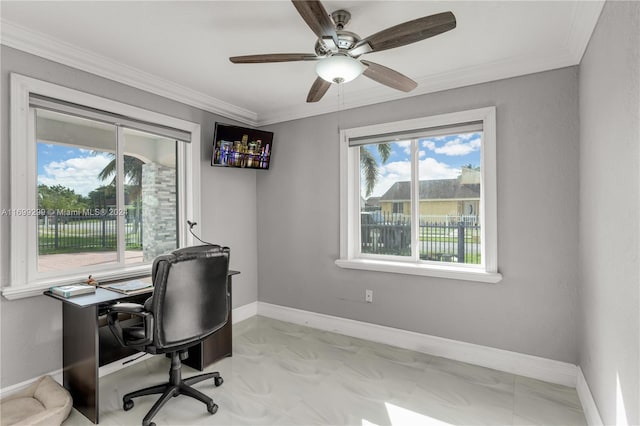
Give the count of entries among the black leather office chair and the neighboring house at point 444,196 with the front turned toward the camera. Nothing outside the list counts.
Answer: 1

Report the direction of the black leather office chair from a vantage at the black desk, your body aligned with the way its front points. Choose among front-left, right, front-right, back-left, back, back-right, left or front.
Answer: front

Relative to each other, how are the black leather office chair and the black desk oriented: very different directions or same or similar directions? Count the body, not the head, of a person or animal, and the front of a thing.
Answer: very different directions

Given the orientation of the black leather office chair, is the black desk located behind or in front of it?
in front

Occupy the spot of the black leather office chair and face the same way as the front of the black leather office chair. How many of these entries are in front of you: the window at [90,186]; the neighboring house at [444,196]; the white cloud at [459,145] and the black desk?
2

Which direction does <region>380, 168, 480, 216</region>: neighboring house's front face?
toward the camera

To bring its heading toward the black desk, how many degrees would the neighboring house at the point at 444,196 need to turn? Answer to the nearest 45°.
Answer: approximately 45° to its right

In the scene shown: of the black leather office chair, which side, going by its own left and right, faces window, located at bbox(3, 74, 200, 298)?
front

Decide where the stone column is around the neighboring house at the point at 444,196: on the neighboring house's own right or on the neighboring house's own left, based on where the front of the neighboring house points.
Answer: on the neighboring house's own right

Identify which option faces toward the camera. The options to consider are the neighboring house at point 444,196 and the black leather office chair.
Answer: the neighboring house
